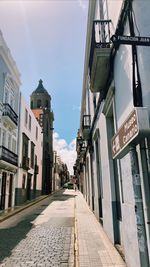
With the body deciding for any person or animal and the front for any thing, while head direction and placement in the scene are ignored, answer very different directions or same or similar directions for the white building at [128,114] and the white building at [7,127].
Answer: very different directions

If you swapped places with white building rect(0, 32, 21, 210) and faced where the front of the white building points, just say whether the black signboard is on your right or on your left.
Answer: on your right

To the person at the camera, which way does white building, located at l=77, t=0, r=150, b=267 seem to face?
facing to the left of the viewer

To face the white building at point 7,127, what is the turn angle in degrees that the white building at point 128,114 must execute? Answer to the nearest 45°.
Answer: approximately 45° to its right

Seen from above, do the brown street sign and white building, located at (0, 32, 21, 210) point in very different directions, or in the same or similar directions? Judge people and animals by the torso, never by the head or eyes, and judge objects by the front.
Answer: very different directions

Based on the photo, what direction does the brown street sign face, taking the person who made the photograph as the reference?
facing the viewer and to the left of the viewer

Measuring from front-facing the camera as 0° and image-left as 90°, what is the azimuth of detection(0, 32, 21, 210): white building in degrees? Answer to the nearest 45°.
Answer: approximately 270°

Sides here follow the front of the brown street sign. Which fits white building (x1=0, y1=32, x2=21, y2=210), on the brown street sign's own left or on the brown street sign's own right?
on the brown street sign's own right

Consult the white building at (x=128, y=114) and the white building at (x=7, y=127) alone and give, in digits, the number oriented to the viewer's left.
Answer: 1
